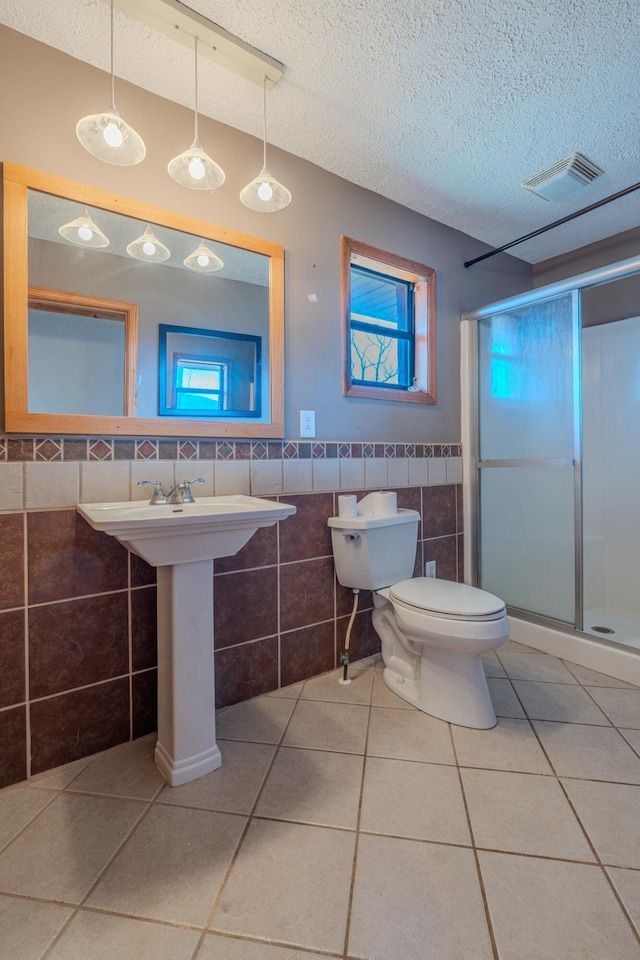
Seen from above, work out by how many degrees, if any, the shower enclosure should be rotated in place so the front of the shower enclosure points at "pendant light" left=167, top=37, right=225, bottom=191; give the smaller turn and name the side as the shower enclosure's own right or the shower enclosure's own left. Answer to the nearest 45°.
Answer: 0° — it already faces it

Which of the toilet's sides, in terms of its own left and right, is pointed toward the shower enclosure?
left

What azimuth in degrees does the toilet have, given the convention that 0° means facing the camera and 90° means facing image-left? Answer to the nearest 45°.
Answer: approximately 315°

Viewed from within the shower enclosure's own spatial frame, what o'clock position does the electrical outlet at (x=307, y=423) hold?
The electrical outlet is roughly at 12 o'clock from the shower enclosure.

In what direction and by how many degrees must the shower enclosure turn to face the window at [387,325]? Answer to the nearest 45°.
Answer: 0° — it already faces it

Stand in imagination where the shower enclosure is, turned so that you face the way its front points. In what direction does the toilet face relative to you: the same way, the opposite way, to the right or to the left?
to the left

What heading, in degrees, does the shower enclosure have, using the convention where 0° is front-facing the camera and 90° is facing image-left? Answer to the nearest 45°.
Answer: approximately 45°
